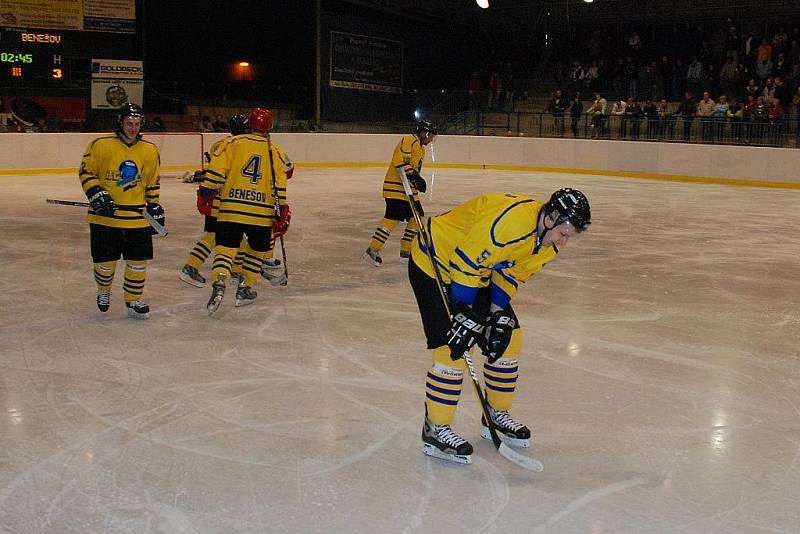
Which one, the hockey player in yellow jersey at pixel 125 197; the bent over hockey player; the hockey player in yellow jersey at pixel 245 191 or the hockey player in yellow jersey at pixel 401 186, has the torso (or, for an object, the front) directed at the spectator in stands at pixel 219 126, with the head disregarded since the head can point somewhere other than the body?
the hockey player in yellow jersey at pixel 245 191

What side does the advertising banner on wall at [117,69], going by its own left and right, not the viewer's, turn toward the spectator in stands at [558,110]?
left

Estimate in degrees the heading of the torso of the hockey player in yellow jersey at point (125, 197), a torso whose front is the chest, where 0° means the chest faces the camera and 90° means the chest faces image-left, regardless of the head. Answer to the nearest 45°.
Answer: approximately 0°

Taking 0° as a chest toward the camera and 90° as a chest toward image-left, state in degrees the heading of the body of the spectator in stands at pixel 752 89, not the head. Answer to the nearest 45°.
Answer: approximately 0°

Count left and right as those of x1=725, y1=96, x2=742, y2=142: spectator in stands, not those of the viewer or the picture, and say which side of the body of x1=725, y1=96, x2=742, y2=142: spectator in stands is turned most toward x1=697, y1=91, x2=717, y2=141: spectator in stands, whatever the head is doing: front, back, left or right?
right

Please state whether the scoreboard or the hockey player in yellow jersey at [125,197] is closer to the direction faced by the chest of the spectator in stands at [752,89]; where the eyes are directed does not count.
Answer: the hockey player in yellow jersey

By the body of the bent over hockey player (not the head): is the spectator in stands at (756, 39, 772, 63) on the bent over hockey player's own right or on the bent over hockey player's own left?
on the bent over hockey player's own left

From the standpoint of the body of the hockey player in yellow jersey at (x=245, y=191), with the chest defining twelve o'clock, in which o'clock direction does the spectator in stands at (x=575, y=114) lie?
The spectator in stands is roughly at 1 o'clock from the hockey player in yellow jersey.

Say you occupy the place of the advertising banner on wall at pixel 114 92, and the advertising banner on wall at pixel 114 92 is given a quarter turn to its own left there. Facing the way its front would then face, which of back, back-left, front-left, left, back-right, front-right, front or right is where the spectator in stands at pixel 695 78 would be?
front

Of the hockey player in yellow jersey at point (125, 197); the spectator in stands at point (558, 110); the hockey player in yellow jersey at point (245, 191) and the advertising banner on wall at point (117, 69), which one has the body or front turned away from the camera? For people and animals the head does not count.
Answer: the hockey player in yellow jersey at point (245, 191)
